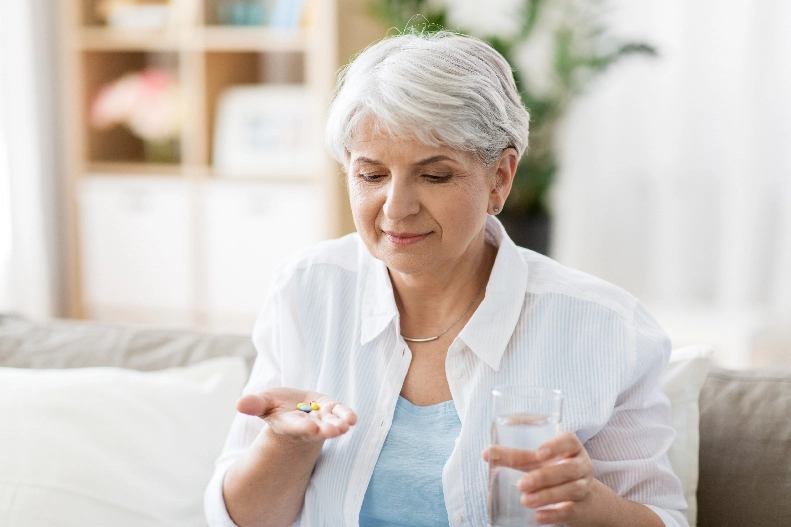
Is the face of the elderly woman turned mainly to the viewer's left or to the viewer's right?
to the viewer's left

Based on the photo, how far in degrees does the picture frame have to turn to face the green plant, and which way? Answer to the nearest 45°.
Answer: approximately 90° to its left

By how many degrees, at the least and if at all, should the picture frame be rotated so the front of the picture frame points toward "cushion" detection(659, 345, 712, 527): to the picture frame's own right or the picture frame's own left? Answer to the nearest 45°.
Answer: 0° — it already faces it

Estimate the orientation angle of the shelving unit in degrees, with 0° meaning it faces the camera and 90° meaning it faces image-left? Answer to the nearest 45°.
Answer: approximately 0°

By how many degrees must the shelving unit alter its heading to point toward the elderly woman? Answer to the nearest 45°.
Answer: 0° — it already faces them
